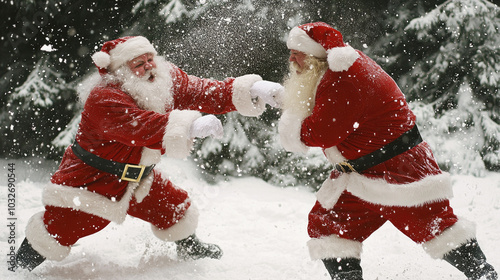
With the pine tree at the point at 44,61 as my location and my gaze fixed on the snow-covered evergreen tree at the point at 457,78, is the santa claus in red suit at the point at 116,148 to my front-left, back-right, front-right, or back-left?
front-right

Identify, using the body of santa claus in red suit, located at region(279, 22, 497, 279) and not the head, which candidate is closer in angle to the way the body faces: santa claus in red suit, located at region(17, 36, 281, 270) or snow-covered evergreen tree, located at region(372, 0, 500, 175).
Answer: the santa claus in red suit

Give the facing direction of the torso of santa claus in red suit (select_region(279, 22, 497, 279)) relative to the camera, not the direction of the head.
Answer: to the viewer's left

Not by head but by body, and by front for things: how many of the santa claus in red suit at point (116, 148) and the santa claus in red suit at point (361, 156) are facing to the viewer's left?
1

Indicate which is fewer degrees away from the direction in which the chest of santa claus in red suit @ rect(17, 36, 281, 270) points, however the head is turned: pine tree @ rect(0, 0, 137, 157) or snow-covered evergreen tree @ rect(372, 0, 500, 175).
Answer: the snow-covered evergreen tree

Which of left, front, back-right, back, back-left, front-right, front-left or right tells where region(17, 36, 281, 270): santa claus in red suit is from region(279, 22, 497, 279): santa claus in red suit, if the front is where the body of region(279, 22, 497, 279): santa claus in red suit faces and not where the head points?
front

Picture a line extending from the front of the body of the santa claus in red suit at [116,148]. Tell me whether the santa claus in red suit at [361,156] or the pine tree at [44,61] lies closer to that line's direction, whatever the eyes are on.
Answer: the santa claus in red suit

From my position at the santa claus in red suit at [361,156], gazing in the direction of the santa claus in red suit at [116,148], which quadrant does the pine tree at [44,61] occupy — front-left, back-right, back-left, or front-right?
front-right

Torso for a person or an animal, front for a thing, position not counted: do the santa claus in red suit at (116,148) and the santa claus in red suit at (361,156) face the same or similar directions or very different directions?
very different directions

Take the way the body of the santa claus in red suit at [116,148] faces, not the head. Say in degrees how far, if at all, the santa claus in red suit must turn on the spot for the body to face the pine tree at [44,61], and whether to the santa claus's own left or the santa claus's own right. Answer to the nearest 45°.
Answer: approximately 135° to the santa claus's own left

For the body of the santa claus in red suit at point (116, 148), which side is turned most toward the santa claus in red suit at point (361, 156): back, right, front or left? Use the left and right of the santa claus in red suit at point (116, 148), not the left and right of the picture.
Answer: front

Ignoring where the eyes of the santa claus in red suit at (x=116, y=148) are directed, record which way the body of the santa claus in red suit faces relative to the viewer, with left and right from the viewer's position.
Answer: facing the viewer and to the right of the viewer

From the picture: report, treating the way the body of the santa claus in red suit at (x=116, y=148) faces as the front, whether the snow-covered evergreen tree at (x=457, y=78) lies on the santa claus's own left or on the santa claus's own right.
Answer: on the santa claus's own left
